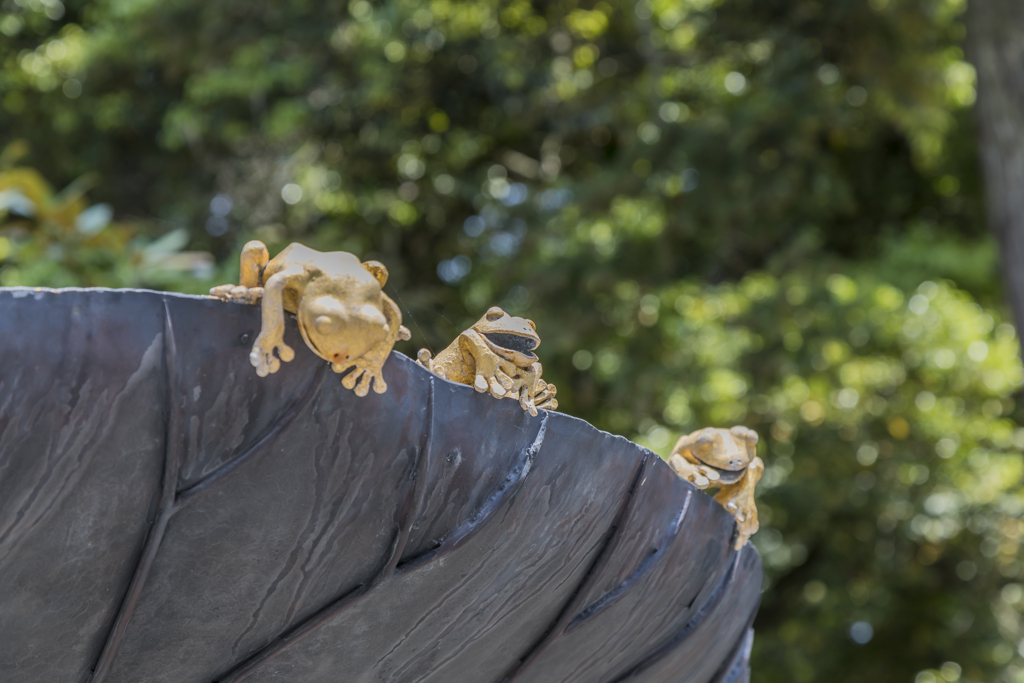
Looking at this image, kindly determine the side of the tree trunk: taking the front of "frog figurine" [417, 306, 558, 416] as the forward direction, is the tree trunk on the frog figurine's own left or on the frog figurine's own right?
on the frog figurine's own left

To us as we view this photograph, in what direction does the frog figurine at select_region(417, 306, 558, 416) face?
facing the viewer and to the right of the viewer
